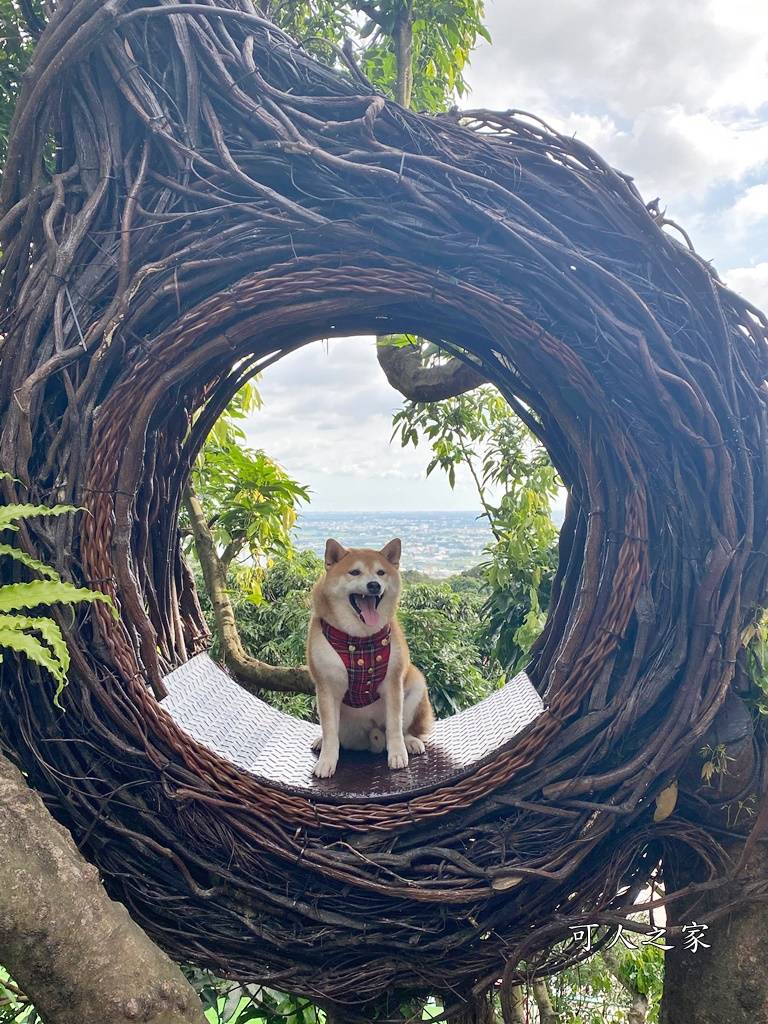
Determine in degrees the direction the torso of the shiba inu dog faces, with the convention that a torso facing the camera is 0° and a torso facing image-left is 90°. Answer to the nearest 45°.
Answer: approximately 0°
